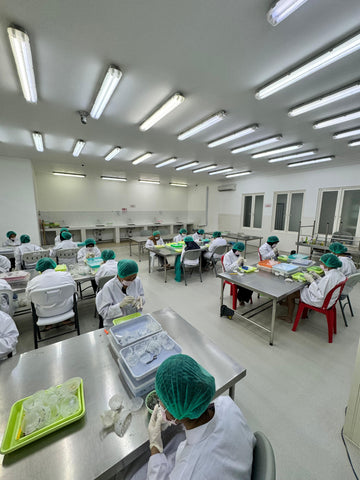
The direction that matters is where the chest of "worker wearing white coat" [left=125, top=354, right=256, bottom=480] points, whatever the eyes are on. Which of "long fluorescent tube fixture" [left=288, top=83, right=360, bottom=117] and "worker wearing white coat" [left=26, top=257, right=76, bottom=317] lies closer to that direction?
the worker wearing white coat

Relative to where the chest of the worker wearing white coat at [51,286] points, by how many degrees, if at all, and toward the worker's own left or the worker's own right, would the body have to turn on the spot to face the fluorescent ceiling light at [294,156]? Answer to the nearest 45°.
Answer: approximately 90° to the worker's own right

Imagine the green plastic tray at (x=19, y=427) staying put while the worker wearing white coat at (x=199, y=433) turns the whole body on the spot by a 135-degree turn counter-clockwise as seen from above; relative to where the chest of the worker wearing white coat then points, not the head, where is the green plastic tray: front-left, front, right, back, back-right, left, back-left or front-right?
back-right

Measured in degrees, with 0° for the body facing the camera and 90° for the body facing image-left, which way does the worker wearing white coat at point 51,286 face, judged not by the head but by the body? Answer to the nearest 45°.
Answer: approximately 180°

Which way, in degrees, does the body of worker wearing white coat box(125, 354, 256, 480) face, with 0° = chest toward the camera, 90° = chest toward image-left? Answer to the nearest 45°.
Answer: approximately 90°

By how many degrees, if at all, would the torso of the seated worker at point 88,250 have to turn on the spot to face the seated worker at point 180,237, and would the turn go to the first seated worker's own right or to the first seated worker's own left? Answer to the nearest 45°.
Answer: approximately 135° to the first seated worker's own left

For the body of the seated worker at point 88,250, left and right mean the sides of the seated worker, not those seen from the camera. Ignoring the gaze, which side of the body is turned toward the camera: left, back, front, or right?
front

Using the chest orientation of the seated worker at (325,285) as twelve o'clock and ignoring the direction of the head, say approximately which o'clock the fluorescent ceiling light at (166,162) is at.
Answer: The fluorescent ceiling light is roughly at 1 o'clock from the seated worker.

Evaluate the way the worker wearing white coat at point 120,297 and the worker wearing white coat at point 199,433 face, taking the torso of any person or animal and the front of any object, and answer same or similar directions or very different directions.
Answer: very different directions

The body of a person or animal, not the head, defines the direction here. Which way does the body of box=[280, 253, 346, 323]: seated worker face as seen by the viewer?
to the viewer's left

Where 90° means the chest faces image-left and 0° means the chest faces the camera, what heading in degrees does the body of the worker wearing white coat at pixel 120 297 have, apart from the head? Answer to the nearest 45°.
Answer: approximately 315°

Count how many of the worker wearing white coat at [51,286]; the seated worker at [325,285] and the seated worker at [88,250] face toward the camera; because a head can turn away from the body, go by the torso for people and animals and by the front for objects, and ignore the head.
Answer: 1

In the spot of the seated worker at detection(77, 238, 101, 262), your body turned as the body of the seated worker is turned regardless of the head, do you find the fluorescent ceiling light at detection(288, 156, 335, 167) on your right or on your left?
on your left
